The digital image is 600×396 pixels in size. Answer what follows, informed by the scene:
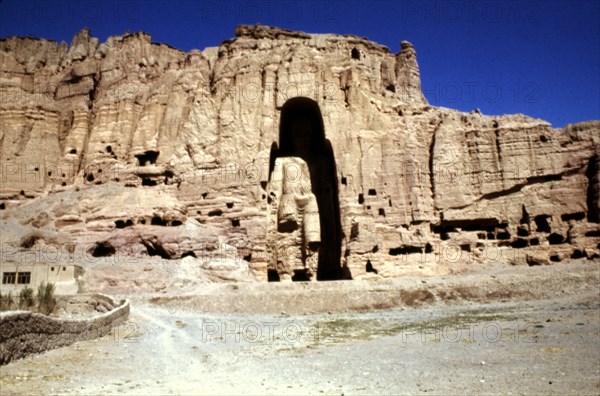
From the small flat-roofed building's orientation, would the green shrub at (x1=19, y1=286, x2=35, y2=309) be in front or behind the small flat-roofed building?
in front

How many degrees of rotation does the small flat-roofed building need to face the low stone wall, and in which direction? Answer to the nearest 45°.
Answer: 0° — it already faces it

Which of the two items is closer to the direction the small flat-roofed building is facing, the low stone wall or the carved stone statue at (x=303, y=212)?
the low stone wall

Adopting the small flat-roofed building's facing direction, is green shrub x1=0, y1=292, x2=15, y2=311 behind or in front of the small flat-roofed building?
in front

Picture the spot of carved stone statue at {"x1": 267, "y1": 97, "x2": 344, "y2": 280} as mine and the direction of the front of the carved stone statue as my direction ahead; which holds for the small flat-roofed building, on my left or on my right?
on my right

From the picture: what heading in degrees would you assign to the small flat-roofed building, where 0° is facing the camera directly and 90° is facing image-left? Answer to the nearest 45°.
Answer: approximately 0°

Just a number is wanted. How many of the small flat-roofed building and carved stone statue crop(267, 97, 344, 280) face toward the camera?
2

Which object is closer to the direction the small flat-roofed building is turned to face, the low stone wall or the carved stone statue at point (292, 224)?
the low stone wall

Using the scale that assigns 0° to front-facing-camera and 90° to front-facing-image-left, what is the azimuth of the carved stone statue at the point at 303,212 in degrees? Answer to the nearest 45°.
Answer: approximately 0°

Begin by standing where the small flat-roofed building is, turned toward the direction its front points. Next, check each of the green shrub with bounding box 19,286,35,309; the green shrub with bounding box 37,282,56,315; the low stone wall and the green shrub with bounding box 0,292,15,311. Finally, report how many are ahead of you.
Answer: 4

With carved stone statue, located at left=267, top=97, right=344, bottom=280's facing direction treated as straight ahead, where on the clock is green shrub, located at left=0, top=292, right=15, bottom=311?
The green shrub is roughly at 1 o'clock from the carved stone statue.

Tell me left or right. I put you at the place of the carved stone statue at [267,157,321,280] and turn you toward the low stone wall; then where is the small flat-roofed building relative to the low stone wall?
right

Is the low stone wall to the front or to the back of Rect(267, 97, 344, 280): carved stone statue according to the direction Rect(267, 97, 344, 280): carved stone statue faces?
to the front
